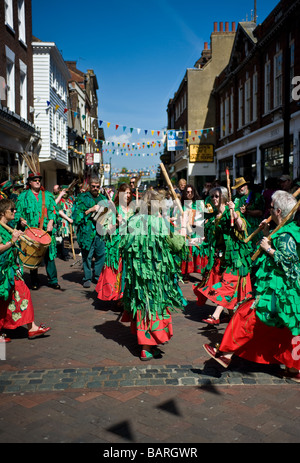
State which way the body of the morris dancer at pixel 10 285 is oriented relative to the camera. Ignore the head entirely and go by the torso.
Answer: to the viewer's right

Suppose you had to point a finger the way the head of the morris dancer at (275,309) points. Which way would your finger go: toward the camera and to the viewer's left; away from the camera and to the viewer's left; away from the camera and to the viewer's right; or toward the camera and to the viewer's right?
away from the camera and to the viewer's left

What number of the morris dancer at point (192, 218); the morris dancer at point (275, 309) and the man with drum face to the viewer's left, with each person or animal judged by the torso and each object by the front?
1

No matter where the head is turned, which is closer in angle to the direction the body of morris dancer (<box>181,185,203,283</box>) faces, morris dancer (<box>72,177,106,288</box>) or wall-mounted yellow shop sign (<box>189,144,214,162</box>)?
the morris dancer

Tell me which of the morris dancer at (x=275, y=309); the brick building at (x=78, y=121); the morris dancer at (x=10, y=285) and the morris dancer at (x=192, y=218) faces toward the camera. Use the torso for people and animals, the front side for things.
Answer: the morris dancer at (x=192, y=218)

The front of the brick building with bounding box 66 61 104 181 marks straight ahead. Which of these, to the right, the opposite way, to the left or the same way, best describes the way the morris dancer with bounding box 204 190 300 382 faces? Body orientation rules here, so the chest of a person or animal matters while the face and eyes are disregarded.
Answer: the opposite way

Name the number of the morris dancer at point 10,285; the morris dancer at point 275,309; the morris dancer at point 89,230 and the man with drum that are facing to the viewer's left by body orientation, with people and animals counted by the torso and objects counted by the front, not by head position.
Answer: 1

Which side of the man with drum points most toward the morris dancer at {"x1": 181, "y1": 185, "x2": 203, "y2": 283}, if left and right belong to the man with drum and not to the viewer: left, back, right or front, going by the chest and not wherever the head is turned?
left

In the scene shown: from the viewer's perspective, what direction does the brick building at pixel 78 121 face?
to the viewer's right

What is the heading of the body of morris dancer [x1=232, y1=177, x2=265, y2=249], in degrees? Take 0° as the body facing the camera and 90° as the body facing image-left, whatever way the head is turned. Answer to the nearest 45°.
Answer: approximately 45°

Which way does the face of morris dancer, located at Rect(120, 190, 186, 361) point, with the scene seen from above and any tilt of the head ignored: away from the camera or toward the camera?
away from the camera

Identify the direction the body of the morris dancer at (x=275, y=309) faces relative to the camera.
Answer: to the viewer's left
